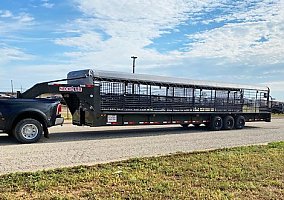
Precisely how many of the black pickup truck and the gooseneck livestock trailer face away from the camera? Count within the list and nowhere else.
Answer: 0

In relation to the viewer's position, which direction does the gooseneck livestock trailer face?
facing the viewer and to the left of the viewer

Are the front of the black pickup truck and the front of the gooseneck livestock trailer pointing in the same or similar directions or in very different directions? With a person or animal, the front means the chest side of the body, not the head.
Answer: same or similar directions

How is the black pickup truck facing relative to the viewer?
to the viewer's left
